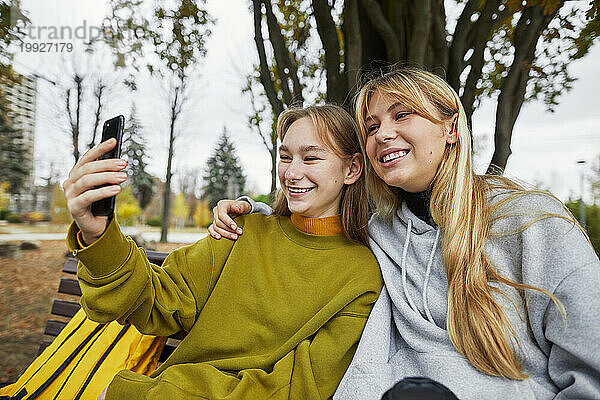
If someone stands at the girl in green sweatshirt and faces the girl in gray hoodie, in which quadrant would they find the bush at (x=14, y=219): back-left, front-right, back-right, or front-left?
back-left

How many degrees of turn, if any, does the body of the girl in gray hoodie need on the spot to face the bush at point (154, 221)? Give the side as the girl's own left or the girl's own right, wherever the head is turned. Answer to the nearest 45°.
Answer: approximately 90° to the girl's own right

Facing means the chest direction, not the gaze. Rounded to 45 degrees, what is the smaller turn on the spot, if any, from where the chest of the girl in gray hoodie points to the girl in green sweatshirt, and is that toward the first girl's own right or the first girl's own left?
approximately 45° to the first girl's own right

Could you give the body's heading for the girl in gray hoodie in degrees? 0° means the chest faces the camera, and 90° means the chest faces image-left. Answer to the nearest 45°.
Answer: approximately 45°
